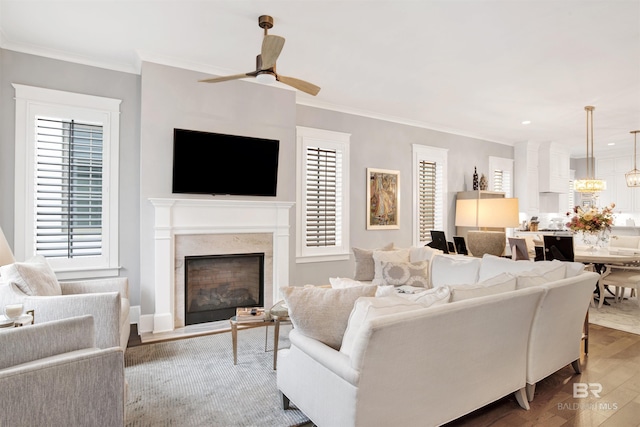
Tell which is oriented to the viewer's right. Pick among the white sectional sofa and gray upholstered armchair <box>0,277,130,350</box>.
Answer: the gray upholstered armchair

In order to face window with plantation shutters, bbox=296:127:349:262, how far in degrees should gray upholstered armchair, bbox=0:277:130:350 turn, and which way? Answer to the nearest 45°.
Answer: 0° — it already faces it

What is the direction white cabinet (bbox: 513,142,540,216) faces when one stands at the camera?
facing the viewer and to the right of the viewer

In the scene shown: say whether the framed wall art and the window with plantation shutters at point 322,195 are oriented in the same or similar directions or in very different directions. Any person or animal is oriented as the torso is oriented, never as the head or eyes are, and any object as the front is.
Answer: same or similar directions

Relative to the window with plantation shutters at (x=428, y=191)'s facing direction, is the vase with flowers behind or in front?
in front

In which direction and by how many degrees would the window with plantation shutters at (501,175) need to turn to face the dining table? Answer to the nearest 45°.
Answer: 0° — it already faces it

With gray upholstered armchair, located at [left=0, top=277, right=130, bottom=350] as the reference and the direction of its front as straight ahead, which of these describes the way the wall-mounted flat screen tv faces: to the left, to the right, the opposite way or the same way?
to the right

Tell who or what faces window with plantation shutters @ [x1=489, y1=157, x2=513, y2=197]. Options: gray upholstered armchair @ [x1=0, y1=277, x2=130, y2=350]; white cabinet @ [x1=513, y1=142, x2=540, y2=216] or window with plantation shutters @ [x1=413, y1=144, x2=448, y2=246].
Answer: the gray upholstered armchair

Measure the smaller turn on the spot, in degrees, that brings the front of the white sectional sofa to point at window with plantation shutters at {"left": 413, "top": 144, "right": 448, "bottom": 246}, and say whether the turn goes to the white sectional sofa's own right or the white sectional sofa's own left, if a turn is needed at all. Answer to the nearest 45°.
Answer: approximately 45° to the white sectional sofa's own right

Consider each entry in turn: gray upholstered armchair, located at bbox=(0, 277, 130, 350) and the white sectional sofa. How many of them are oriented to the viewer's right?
1

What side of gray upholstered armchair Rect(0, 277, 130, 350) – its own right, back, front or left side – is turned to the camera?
right

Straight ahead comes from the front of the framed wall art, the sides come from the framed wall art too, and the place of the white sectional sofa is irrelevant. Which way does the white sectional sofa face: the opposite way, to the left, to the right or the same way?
the opposite way

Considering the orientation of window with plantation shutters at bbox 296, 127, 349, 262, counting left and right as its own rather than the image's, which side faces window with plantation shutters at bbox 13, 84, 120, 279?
right

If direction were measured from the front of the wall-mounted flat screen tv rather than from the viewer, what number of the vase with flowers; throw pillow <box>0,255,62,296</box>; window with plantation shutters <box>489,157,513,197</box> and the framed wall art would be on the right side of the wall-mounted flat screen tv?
1

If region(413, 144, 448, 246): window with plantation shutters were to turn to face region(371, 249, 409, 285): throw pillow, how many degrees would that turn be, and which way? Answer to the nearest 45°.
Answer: approximately 45° to its right

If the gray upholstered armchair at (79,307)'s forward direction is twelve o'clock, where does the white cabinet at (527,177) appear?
The white cabinet is roughly at 12 o'clock from the gray upholstered armchair.

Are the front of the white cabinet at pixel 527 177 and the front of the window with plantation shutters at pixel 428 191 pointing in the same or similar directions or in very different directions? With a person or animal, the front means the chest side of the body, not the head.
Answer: same or similar directions
